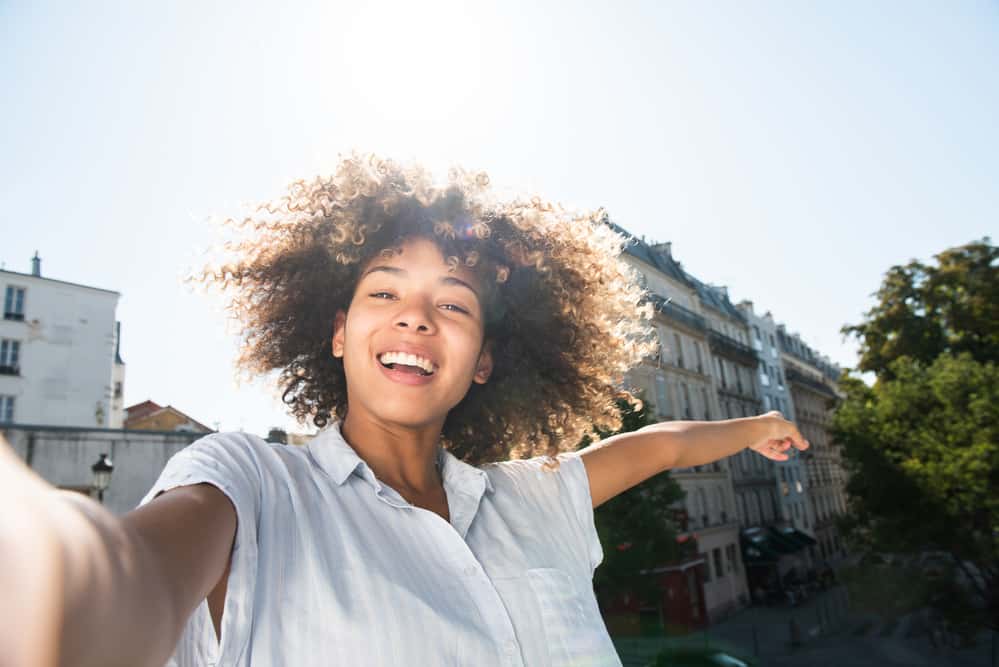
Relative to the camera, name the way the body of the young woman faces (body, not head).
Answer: toward the camera

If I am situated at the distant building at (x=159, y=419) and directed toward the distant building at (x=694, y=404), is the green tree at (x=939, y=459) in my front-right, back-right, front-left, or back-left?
front-right

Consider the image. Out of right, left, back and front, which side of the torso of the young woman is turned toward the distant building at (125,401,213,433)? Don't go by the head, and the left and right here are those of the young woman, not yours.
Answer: back

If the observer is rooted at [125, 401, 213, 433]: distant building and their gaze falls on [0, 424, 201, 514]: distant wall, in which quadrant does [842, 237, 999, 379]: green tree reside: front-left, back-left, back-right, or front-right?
front-left

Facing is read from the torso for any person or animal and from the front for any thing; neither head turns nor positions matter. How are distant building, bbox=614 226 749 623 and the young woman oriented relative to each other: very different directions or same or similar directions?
same or similar directions

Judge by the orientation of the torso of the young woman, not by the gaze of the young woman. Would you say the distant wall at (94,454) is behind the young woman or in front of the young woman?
behind

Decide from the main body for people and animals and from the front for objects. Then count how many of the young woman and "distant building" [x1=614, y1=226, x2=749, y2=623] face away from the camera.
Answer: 0

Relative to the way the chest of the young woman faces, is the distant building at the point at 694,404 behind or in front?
behind

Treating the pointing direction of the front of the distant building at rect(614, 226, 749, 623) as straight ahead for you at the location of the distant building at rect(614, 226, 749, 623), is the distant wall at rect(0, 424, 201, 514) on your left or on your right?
on your right

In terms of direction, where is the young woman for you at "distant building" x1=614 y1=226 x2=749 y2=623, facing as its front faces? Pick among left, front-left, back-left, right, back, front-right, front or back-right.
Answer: front-right
